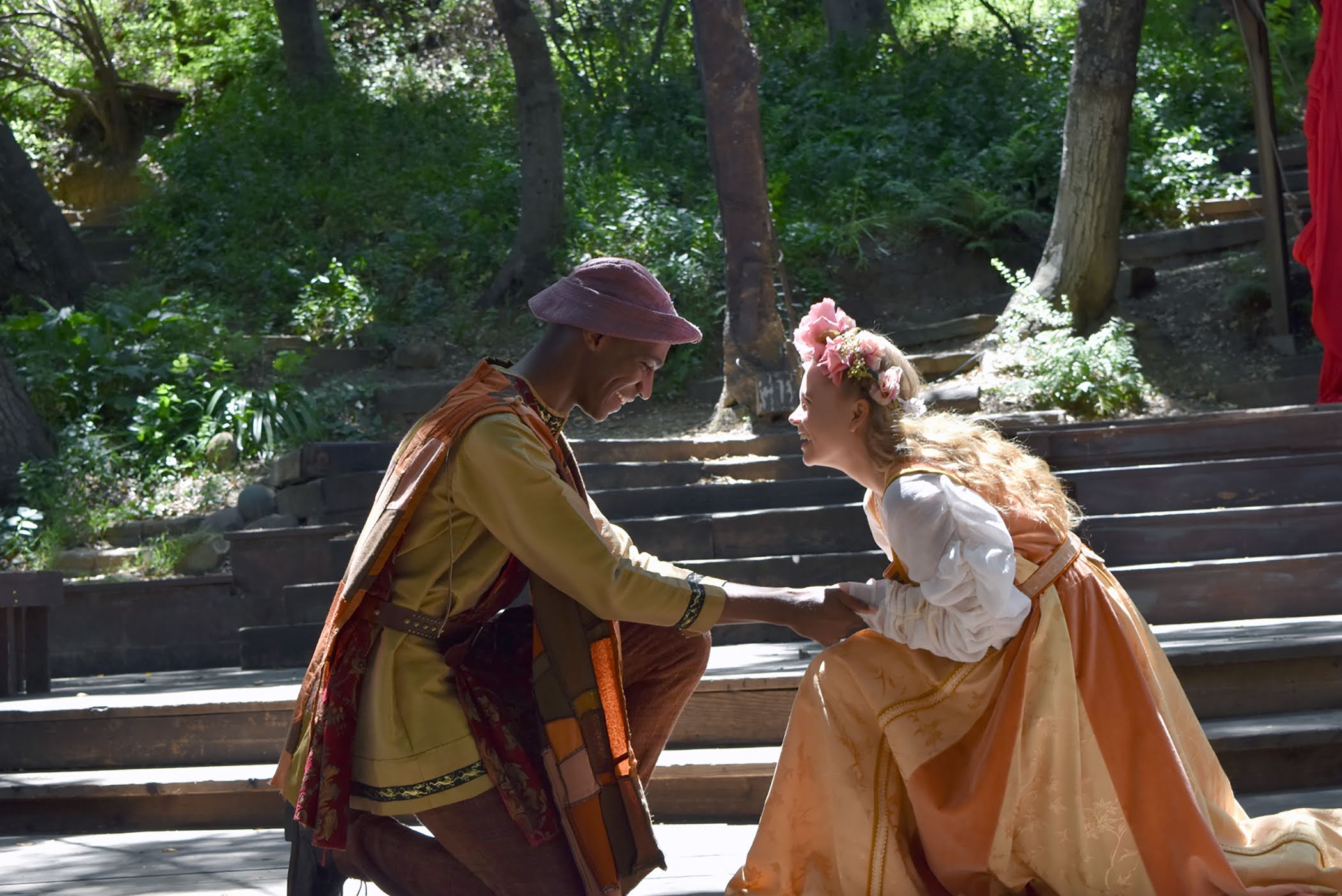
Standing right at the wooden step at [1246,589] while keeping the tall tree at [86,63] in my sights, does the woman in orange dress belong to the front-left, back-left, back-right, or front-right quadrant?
back-left

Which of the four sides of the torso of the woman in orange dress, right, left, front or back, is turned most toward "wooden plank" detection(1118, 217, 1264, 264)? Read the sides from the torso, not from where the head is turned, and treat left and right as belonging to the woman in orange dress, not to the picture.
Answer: right

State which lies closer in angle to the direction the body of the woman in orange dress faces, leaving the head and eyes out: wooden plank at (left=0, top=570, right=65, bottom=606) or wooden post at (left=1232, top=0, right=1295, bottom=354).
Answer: the wooden plank

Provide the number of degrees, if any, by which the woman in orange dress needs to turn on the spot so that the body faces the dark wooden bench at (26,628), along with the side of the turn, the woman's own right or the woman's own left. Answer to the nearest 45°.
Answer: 0° — they already face it

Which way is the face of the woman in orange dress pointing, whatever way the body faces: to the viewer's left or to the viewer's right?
to the viewer's left

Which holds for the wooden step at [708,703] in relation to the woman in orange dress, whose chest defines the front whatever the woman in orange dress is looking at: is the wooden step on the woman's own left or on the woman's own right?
on the woman's own right

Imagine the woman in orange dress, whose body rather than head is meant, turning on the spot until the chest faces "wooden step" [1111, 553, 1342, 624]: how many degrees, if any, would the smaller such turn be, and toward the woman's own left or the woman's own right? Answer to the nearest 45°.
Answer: approximately 90° to the woman's own right

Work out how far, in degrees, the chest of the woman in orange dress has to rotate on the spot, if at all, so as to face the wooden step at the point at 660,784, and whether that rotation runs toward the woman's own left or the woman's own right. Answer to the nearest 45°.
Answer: approximately 45° to the woman's own right

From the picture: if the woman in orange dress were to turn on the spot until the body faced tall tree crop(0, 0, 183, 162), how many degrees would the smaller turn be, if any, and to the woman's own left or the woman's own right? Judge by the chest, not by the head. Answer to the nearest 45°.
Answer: approximately 45° to the woman's own right

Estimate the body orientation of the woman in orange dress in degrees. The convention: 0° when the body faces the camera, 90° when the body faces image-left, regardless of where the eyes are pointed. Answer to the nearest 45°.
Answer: approximately 90°

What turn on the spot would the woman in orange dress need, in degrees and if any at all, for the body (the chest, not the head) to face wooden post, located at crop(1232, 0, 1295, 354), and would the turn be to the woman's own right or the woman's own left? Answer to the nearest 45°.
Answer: approximately 90° to the woman's own right

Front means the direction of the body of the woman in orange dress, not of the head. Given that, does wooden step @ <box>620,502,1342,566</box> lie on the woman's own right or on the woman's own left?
on the woman's own right

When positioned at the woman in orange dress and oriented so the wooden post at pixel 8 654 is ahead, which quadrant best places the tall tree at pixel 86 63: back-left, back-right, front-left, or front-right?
front-right
